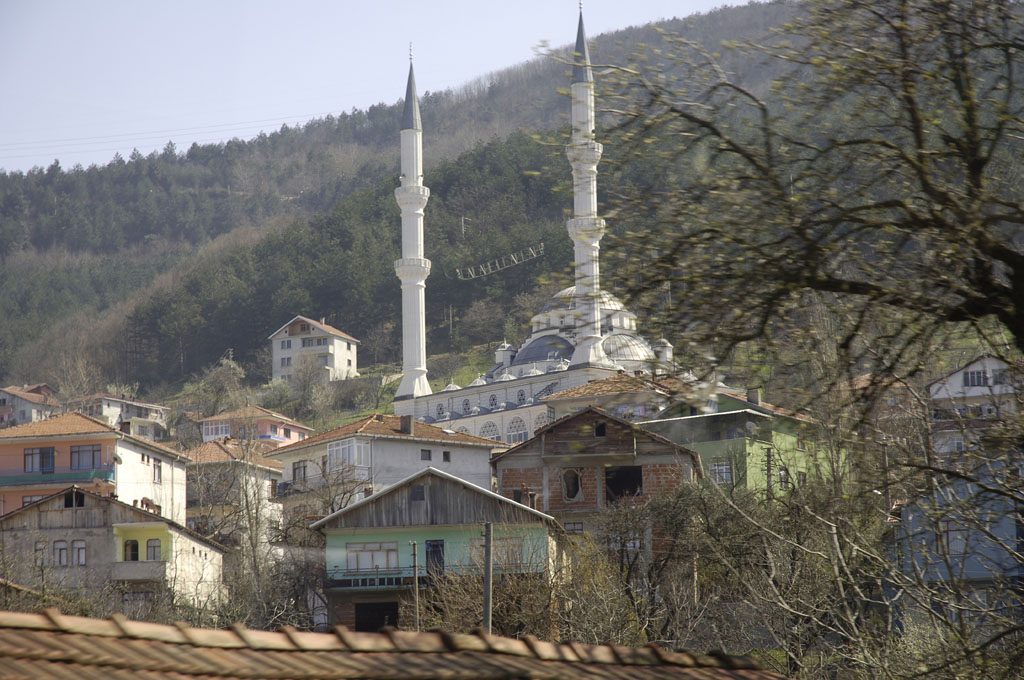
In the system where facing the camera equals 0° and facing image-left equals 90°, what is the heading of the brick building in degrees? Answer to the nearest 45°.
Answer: approximately 0°
